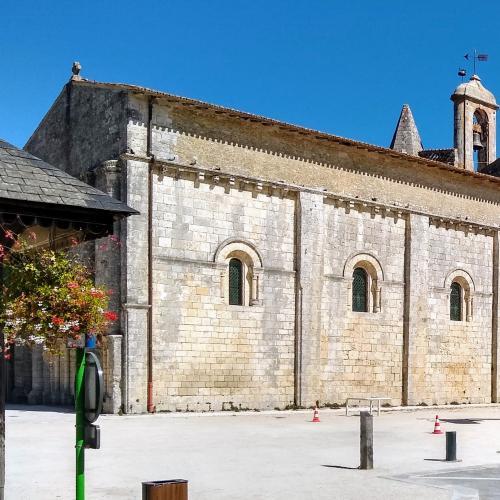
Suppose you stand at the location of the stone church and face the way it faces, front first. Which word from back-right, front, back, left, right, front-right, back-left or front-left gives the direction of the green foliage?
front-left

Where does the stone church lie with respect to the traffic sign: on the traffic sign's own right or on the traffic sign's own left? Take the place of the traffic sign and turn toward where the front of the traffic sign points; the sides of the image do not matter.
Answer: on the traffic sign's own left

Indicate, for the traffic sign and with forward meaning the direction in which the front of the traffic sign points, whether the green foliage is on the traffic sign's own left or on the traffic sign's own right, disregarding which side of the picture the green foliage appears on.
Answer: on the traffic sign's own left

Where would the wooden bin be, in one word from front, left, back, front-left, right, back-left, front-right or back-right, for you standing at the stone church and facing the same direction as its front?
front-left

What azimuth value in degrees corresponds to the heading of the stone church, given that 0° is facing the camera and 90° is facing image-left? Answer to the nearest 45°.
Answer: approximately 45°

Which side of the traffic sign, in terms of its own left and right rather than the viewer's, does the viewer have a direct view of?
right
